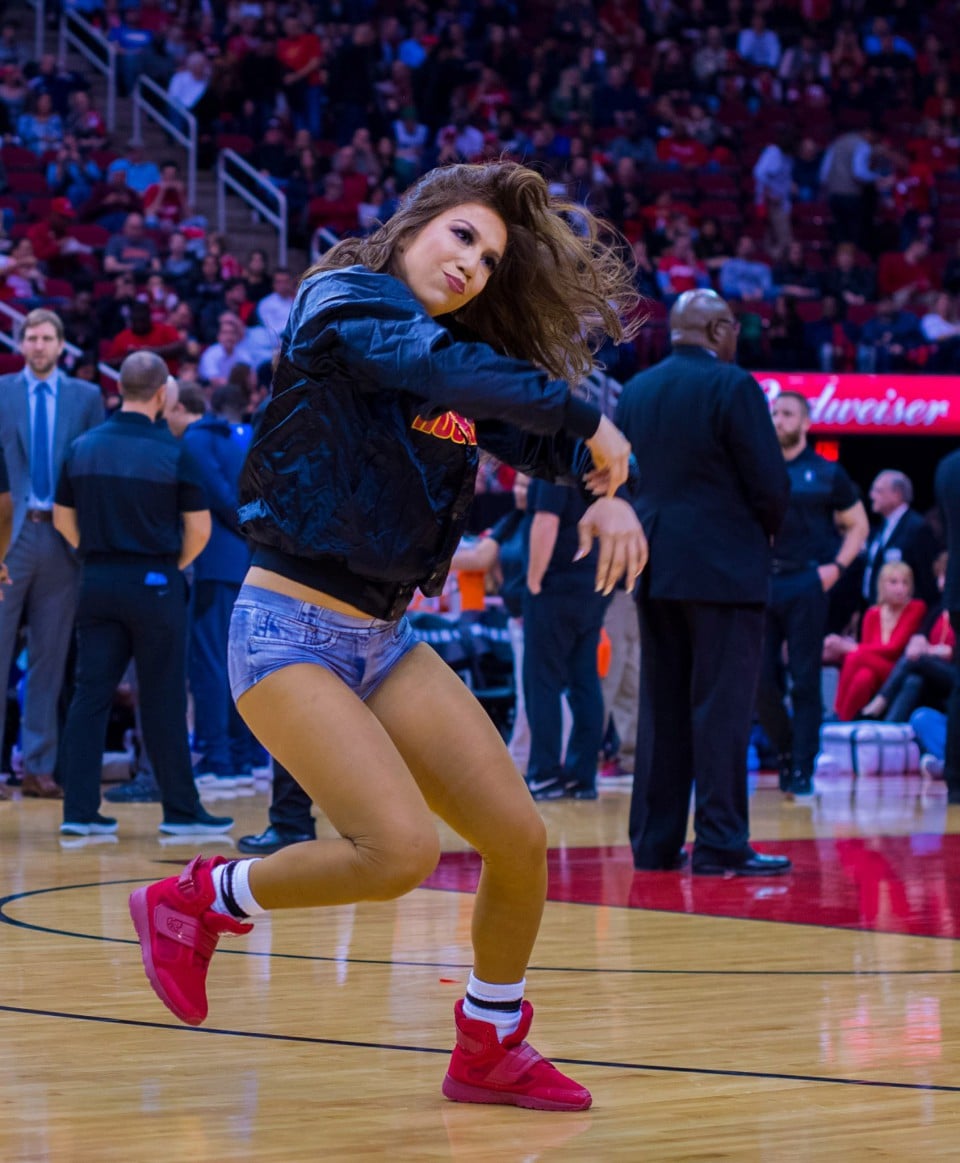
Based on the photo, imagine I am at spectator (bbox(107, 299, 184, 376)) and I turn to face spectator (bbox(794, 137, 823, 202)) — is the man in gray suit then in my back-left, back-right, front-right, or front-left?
back-right

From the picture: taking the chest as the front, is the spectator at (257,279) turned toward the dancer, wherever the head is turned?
yes

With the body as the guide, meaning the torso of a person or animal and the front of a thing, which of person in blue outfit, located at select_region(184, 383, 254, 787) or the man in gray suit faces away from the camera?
the person in blue outfit

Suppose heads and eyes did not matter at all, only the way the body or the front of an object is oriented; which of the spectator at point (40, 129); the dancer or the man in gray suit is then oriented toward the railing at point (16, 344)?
the spectator

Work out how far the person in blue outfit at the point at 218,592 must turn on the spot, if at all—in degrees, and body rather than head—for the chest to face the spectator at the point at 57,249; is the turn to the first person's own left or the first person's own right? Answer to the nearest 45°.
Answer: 0° — they already face them

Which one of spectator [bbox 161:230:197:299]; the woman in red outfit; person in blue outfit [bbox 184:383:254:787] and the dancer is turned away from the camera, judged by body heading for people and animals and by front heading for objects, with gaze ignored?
person in blue outfit [bbox 184:383:254:787]

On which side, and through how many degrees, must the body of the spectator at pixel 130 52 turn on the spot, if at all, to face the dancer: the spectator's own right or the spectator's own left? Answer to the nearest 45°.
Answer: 0° — they already face them

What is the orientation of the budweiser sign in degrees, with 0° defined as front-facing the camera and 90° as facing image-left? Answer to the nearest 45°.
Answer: approximately 0°

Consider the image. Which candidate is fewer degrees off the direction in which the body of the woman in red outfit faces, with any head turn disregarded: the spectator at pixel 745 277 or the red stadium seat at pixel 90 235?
the red stadium seat
